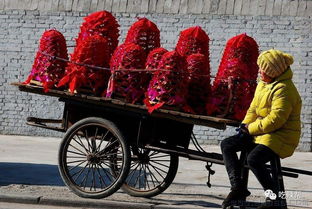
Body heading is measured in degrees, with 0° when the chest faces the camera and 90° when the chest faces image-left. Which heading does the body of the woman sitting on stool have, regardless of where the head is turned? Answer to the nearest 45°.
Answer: approximately 45°
